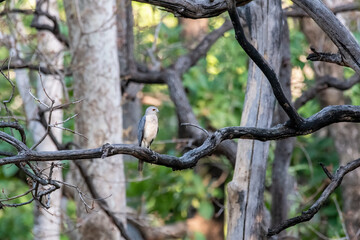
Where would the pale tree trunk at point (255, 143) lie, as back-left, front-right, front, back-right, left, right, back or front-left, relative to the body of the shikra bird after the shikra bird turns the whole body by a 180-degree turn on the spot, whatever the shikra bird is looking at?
back-right

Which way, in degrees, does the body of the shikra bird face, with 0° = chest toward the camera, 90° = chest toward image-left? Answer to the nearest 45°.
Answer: approximately 315°

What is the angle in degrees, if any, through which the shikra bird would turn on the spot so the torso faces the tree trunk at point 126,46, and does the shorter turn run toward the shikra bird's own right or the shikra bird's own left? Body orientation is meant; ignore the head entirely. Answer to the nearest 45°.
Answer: approximately 135° to the shikra bird's own left

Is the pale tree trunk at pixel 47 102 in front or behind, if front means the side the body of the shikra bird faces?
behind
